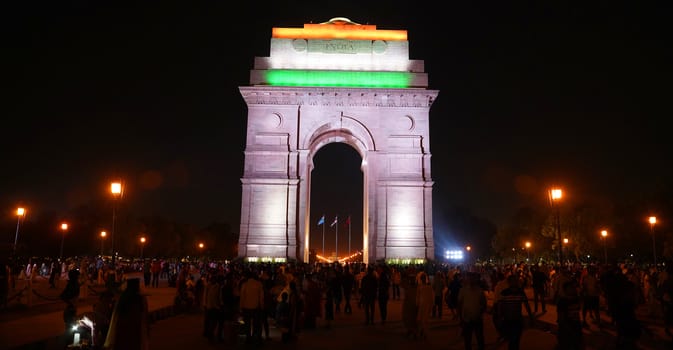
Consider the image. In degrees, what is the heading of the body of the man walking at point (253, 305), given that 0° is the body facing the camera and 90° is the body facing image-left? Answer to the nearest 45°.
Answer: approximately 180°
